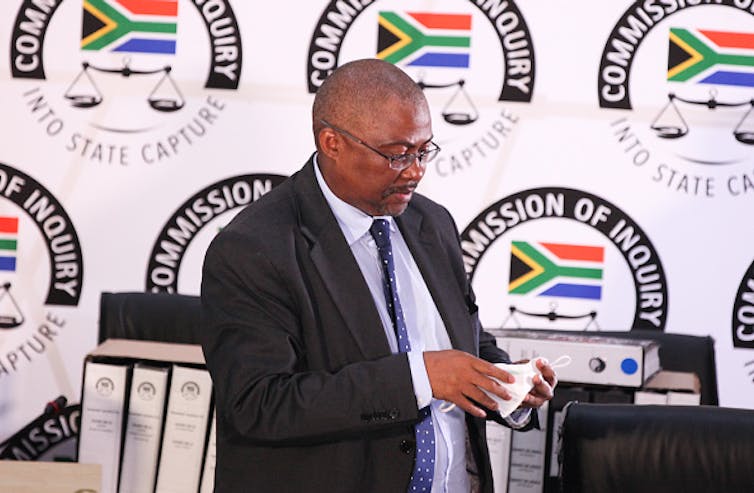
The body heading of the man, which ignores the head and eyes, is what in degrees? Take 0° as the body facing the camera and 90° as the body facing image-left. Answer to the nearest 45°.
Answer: approximately 315°

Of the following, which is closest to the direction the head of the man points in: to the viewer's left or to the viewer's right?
to the viewer's right
